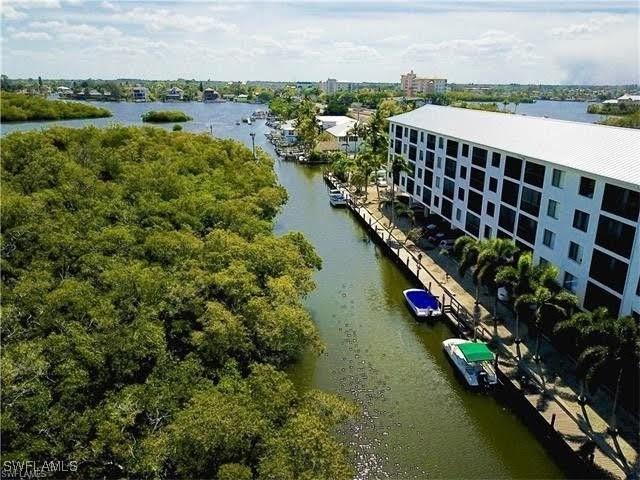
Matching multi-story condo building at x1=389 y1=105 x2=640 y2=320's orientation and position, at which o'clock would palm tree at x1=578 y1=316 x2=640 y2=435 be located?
The palm tree is roughly at 10 o'clock from the multi-story condo building.

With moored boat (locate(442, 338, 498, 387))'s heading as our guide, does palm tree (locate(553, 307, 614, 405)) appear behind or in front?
behind

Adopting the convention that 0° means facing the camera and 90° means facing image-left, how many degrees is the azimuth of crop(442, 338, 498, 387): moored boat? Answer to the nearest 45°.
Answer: approximately 135°

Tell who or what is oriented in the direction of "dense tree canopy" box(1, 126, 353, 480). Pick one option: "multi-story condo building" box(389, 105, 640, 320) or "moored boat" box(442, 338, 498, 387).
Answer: the multi-story condo building

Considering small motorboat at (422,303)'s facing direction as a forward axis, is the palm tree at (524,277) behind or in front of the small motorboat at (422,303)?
behind

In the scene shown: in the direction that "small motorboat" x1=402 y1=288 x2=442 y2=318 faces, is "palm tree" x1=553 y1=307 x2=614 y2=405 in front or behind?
behind

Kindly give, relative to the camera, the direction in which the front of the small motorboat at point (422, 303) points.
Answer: facing away from the viewer and to the left of the viewer

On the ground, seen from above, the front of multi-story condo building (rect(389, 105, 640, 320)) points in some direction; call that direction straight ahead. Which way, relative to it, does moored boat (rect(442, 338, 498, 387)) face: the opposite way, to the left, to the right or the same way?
to the right

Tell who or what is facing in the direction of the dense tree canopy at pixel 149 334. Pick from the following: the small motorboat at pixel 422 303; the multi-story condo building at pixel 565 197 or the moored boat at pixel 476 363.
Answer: the multi-story condo building
